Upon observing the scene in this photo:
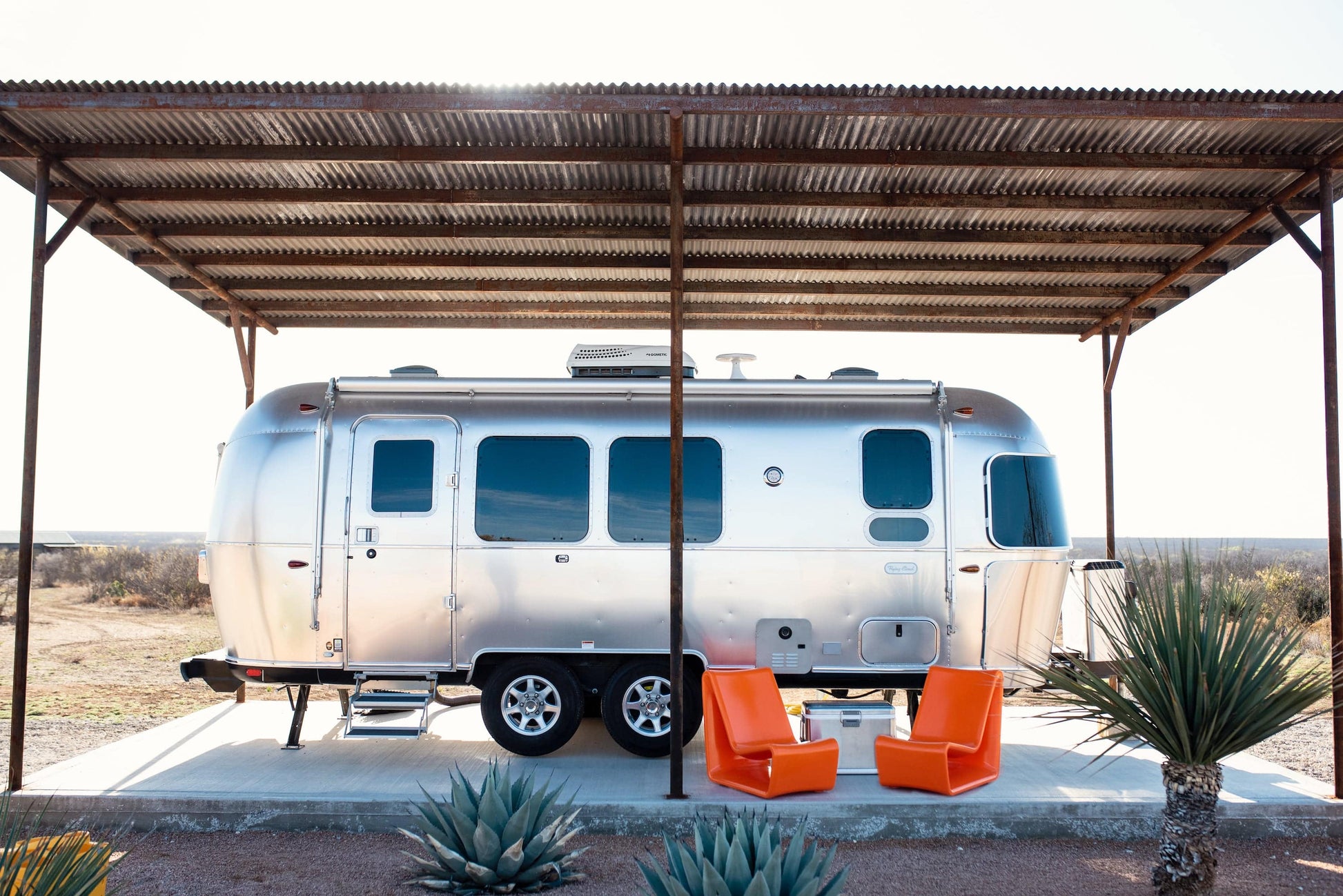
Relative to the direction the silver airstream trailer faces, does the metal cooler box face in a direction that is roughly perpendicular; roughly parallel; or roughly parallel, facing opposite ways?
roughly perpendicular

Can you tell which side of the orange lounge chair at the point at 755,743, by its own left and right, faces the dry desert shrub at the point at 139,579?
back

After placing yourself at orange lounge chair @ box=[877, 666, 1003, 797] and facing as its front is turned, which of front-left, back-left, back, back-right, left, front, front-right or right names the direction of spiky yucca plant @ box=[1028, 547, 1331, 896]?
left

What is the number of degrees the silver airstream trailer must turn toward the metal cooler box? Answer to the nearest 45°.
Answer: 0° — it already faces it

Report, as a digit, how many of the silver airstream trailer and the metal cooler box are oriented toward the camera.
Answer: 1

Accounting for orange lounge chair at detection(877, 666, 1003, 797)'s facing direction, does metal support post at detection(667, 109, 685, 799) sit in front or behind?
in front

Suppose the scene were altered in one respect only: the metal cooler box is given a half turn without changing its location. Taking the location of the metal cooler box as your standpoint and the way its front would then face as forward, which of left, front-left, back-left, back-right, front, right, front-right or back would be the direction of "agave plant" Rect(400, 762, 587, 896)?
back-left

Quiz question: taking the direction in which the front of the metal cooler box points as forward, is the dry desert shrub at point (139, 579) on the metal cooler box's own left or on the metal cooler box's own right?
on the metal cooler box's own right

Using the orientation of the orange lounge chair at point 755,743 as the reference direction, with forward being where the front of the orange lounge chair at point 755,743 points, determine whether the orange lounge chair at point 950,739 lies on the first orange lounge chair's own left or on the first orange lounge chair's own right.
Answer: on the first orange lounge chair's own left

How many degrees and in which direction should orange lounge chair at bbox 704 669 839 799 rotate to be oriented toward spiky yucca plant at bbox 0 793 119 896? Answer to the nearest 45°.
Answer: approximately 90° to its right

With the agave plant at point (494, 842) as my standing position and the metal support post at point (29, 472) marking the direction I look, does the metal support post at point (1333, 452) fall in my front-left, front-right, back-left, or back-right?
back-right

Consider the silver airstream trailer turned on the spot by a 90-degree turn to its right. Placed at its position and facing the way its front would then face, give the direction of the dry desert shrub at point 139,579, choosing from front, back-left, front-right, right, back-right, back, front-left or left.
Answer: back-right
